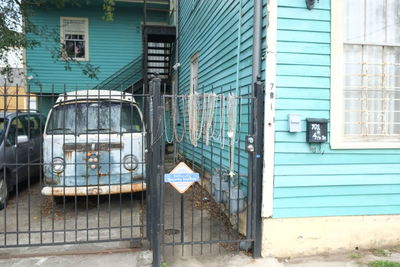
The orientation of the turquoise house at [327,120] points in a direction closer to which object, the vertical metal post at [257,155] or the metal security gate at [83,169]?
the vertical metal post

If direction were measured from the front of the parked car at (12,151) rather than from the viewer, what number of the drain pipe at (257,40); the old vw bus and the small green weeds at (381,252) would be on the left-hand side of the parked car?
3

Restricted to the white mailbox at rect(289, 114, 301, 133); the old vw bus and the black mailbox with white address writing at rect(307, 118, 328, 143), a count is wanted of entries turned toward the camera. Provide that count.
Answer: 3

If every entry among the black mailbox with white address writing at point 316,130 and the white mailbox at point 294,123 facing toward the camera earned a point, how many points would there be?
2

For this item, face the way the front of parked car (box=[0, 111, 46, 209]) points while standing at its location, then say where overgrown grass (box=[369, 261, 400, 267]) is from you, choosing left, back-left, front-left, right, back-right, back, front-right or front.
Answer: left

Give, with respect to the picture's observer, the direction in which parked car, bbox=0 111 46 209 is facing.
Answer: facing the viewer and to the left of the viewer

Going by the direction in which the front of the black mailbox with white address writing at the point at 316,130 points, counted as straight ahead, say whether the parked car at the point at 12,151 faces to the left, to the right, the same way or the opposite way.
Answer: the same way

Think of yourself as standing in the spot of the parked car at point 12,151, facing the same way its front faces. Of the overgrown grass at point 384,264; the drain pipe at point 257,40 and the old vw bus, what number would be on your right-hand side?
0

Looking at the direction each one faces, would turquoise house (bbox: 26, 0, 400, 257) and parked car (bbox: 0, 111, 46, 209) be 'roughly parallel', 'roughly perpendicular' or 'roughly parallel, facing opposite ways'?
roughly parallel

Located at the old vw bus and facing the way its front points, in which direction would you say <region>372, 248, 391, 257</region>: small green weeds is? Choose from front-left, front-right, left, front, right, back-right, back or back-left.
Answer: front-left

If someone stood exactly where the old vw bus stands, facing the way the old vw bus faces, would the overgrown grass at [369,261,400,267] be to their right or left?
on their left

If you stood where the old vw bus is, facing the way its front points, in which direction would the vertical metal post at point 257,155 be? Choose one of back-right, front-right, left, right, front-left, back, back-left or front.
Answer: front-left

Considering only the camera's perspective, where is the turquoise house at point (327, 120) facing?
facing the viewer

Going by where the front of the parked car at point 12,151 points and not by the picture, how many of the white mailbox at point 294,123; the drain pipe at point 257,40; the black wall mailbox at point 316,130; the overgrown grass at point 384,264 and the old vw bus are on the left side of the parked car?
5

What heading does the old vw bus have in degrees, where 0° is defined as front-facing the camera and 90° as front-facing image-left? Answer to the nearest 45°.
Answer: approximately 0°
